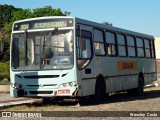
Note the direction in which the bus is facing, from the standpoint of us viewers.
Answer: facing the viewer and to the left of the viewer
